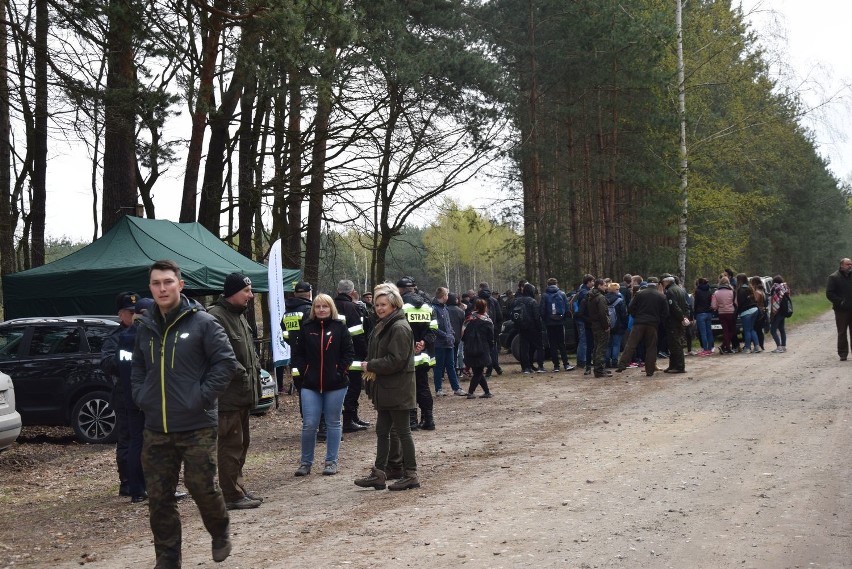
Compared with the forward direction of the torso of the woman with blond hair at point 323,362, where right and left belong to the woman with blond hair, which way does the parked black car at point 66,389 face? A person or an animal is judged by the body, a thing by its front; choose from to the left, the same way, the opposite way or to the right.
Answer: to the right

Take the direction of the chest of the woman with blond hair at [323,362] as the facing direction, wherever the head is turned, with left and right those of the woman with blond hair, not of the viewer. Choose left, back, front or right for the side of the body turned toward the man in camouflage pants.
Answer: front

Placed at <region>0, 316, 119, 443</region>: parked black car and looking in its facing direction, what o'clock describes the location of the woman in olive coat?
The woman in olive coat is roughly at 8 o'clock from the parked black car.

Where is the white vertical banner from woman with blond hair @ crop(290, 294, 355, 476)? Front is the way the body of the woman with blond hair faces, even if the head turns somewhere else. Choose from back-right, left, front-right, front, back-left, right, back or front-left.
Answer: back

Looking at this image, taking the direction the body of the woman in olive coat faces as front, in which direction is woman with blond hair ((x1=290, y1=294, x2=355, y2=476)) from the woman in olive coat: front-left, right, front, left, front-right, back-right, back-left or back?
front-right

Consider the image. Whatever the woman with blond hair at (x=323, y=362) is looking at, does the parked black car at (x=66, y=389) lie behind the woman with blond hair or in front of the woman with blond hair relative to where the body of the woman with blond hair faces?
behind

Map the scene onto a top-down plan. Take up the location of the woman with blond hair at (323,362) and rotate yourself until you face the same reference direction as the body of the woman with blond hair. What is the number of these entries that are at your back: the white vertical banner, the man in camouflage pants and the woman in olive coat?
1

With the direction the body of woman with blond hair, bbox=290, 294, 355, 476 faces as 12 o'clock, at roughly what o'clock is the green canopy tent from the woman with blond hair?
The green canopy tent is roughly at 5 o'clock from the woman with blond hair.

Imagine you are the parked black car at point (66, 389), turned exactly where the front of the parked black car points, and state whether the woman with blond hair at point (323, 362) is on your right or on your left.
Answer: on your left

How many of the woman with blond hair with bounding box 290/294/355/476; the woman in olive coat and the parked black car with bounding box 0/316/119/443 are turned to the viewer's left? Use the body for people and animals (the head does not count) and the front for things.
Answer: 2

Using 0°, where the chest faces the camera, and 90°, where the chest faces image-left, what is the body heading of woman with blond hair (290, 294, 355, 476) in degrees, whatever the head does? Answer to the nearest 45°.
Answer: approximately 0°

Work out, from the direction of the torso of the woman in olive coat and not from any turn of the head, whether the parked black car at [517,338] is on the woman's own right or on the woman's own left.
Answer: on the woman's own right

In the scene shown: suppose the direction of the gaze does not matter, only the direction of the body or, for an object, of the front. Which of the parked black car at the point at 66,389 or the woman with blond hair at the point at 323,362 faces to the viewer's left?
the parked black car

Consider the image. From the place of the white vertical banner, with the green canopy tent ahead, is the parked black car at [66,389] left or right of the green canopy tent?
left
